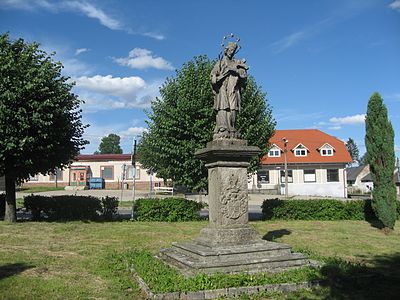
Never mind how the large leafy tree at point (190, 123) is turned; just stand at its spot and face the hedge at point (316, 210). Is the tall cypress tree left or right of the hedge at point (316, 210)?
right

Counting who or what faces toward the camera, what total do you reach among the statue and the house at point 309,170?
2

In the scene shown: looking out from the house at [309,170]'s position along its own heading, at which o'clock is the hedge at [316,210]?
The hedge is roughly at 12 o'clock from the house.

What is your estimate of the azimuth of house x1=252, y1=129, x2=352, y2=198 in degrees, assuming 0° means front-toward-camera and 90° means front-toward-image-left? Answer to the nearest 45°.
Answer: approximately 0°

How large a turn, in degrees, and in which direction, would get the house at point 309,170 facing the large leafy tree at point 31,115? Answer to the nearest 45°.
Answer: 0° — it already faces it

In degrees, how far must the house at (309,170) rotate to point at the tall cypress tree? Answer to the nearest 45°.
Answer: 0° — it already faces it

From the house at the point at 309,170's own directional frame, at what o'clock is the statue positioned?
The statue is roughly at 12 o'clock from the house.

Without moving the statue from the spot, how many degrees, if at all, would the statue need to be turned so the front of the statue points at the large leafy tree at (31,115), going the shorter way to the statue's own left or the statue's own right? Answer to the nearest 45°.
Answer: approximately 135° to the statue's own right

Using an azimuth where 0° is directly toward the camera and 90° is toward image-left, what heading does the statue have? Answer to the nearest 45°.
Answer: approximately 0°
